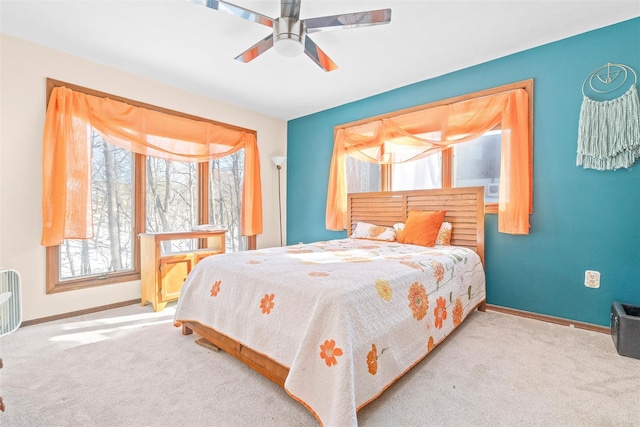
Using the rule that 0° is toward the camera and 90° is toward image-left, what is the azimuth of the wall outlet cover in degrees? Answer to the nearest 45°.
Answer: approximately 0°

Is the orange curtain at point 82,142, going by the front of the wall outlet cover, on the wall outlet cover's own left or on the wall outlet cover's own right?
on the wall outlet cover's own right

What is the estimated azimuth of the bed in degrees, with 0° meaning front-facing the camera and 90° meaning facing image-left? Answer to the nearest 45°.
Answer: approximately 45°

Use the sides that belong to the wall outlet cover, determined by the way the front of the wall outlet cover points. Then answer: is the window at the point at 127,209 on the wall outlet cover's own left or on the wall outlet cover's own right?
on the wall outlet cover's own right

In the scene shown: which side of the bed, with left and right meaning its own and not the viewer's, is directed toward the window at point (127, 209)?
right

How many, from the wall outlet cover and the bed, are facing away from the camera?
0

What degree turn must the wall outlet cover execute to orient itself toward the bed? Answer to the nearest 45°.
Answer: approximately 45° to its right

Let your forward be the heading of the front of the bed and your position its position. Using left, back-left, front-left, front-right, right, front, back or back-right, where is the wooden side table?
right

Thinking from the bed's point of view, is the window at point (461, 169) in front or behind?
behind

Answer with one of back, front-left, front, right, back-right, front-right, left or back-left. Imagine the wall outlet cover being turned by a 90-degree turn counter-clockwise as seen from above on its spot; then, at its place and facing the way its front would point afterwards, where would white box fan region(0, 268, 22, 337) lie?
back-right

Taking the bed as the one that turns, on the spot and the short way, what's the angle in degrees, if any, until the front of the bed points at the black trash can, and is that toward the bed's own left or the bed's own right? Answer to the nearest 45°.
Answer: approximately 135° to the bed's own left
